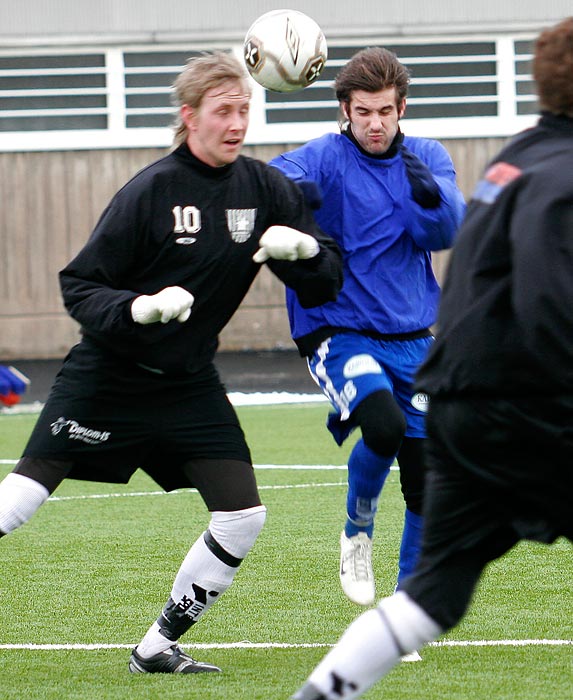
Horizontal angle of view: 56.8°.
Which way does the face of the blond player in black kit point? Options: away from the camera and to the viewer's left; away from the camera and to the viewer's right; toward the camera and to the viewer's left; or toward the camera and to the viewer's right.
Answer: toward the camera and to the viewer's right

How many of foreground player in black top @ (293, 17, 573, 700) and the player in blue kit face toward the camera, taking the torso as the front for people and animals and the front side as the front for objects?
1

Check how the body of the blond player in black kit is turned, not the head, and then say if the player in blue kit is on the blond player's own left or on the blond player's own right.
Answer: on the blond player's own left

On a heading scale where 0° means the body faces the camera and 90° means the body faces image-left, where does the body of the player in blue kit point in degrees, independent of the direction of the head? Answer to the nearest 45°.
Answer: approximately 0°

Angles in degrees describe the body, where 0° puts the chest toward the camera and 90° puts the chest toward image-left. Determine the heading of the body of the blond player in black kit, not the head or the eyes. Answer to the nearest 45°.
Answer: approximately 315°
